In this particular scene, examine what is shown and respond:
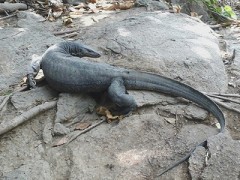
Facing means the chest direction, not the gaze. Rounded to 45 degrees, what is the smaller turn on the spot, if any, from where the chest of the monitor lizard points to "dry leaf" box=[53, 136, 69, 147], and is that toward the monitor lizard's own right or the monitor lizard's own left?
approximately 45° to the monitor lizard's own left

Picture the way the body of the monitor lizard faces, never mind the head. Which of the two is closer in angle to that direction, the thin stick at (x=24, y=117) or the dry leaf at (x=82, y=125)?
the thin stick

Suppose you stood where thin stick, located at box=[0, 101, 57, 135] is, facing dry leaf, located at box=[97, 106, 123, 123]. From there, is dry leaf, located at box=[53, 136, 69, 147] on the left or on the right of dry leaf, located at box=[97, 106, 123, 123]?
right

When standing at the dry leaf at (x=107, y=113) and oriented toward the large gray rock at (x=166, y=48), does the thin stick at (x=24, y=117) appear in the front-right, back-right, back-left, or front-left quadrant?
back-left

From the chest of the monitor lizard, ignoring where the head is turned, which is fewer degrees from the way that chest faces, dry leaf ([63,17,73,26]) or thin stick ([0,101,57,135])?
the thin stick

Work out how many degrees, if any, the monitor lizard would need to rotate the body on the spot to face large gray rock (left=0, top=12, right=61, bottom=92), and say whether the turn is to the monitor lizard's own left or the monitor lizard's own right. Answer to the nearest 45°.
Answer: approximately 45° to the monitor lizard's own right

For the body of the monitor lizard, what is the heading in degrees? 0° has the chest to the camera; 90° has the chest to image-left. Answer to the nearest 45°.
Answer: approximately 90°

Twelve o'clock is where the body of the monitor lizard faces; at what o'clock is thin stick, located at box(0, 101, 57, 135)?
The thin stick is roughly at 11 o'clock from the monitor lizard.

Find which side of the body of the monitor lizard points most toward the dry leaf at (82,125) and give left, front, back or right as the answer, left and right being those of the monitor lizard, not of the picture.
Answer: left

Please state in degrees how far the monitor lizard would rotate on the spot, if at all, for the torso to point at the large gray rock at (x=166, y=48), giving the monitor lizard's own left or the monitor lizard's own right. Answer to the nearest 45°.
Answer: approximately 135° to the monitor lizard's own right

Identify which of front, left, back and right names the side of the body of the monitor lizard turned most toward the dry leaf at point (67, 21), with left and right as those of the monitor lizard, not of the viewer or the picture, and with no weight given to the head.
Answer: right
